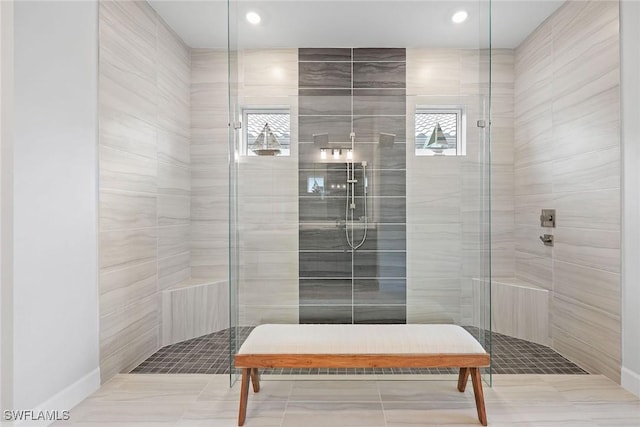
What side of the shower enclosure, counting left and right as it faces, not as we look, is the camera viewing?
front
